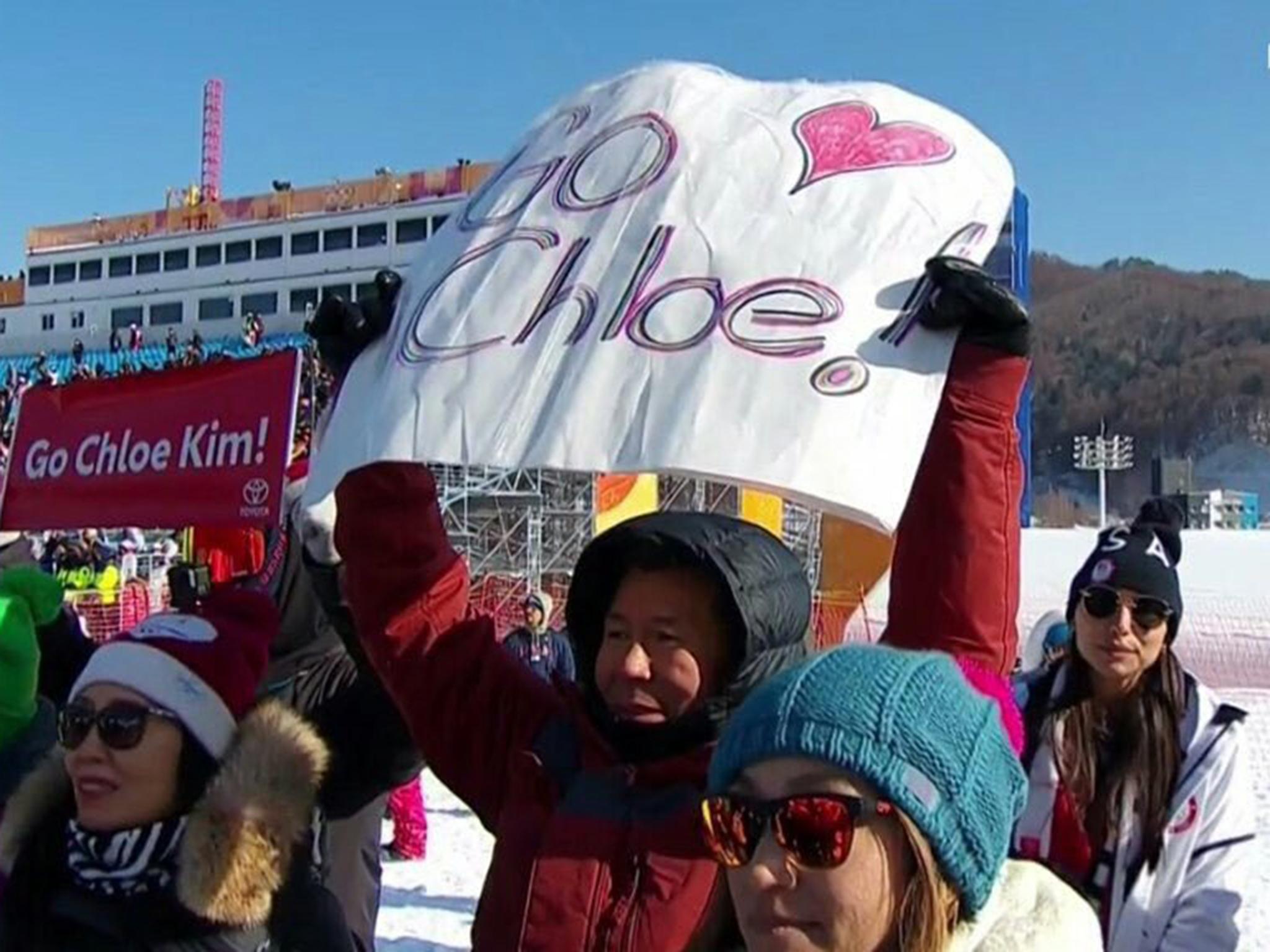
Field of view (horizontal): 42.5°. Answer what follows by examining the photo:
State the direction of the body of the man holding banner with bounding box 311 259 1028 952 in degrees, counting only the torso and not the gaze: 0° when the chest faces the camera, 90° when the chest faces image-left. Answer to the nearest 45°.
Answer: approximately 0°

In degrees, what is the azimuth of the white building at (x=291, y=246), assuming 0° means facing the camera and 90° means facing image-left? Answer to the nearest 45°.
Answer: approximately 45°

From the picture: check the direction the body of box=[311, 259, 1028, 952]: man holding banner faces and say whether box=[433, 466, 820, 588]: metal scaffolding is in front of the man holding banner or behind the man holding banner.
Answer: behind

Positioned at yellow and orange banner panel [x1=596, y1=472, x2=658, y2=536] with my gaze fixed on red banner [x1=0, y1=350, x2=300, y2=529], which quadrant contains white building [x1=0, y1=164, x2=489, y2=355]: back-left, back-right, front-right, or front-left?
back-right

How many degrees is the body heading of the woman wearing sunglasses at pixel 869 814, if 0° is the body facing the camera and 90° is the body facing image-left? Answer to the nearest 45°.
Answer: approximately 45°

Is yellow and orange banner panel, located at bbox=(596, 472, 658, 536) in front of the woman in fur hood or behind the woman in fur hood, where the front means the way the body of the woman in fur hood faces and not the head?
behind

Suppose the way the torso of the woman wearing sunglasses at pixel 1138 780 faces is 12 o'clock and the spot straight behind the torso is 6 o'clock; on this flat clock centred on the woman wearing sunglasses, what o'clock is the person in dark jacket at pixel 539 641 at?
The person in dark jacket is roughly at 5 o'clock from the woman wearing sunglasses.

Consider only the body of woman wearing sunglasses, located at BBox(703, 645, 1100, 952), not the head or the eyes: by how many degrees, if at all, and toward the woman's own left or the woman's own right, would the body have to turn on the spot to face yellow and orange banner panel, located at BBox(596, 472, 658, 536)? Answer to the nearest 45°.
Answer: approximately 135° to the woman's own right

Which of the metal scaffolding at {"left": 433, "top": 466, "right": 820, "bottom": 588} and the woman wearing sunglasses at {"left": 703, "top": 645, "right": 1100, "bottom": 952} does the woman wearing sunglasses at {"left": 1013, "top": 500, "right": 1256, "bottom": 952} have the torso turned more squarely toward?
the woman wearing sunglasses

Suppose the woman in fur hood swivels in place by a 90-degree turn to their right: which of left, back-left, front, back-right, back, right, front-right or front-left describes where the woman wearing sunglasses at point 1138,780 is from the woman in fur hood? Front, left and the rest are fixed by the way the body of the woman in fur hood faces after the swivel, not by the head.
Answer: back-right

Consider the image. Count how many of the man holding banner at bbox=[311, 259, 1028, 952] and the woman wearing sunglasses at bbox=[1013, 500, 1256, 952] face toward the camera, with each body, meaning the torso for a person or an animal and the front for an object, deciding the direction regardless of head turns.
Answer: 2
